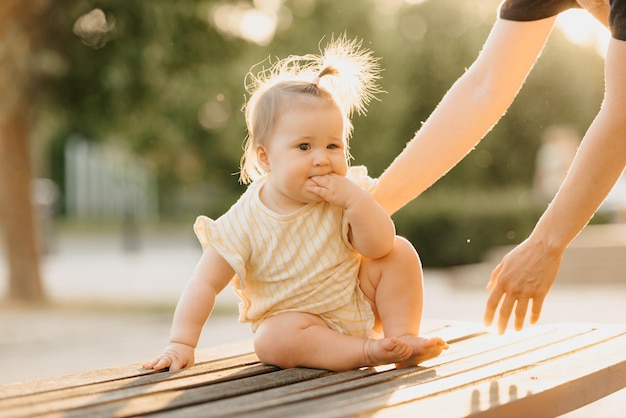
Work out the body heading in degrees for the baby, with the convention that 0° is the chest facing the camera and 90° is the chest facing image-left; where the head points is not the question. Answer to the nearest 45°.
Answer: approximately 315°
